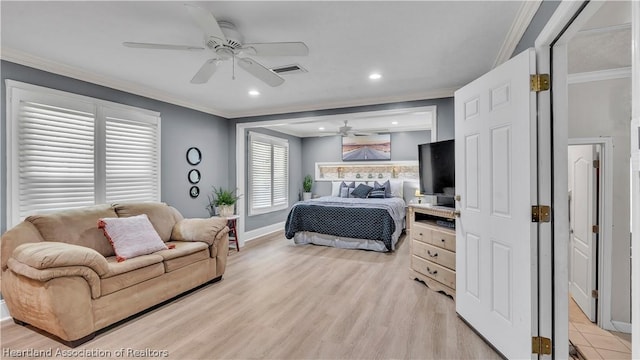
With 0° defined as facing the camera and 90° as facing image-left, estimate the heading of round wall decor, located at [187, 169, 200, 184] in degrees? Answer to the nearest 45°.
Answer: approximately 315°

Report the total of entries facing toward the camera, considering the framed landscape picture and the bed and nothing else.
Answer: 2

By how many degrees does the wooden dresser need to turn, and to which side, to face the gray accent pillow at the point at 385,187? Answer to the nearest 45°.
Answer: approximately 135° to its right

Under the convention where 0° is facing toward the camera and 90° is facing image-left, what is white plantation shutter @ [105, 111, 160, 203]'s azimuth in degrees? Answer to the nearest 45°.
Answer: approximately 315°

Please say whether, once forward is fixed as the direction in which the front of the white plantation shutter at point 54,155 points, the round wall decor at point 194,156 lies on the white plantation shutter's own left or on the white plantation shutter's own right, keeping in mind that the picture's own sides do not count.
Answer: on the white plantation shutter's own left

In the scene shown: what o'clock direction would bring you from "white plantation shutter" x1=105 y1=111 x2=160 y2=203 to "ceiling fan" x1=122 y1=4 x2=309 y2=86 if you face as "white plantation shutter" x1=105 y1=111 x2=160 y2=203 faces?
The ceiling fan is roughly at 1 o'clock from the white plantation shutter.

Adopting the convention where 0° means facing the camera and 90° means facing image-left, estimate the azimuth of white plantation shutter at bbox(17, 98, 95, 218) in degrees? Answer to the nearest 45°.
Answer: approximately 315°

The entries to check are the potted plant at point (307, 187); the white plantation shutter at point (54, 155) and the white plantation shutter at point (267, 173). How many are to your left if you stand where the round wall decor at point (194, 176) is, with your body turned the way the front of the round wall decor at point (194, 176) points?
2

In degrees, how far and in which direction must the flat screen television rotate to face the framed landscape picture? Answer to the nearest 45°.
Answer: approximately 90° to its right

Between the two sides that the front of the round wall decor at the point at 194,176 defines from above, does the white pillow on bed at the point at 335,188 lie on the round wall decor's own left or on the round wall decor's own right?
on the round wall decor's own left

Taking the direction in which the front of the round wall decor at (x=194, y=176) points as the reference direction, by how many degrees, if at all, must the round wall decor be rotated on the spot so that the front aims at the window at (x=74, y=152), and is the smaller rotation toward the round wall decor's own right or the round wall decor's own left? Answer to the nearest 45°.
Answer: approximately 90° to the round wall decor's own right

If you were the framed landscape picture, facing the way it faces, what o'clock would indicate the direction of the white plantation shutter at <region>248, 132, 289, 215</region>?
The white plantation shutter is roughly at 2 o'clock from the framed landscape picture.

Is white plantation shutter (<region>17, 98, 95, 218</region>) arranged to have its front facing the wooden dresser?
yes

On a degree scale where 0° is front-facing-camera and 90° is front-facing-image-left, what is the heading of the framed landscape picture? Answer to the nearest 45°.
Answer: approximately 0°

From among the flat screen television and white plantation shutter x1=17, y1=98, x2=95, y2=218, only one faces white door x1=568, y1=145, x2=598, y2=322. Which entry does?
the white plantation shutter
